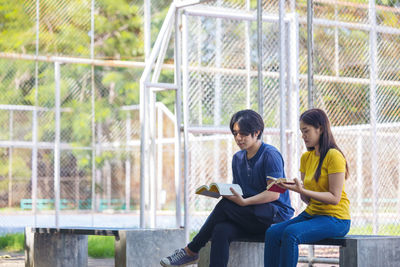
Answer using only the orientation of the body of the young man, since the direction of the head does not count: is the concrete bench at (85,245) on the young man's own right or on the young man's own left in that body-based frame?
on the young man's own right

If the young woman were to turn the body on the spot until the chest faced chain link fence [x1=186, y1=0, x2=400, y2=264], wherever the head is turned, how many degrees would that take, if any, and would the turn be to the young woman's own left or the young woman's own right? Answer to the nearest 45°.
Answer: approximately 135° to the young woman's own right

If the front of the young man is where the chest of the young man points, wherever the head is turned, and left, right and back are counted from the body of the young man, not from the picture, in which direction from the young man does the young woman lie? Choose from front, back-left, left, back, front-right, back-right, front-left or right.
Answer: left

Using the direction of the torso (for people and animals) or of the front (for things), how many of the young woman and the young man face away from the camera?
0

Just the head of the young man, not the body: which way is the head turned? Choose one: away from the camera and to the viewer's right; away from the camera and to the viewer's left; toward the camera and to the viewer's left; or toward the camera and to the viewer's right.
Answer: toward the camera and to the viewer's left

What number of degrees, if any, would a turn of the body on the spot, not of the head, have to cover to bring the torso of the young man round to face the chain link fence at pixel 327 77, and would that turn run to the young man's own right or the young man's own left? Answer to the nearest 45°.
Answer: approximately 135° to the young man's own right

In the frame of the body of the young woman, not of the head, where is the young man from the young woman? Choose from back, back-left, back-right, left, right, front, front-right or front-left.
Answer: right

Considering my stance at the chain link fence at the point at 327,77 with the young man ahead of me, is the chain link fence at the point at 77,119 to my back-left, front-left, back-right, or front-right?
back-right

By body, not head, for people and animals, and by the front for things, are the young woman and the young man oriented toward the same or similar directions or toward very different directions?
same or similar directions

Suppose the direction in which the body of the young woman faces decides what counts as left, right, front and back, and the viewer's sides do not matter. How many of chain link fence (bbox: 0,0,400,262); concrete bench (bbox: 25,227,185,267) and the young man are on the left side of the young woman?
0

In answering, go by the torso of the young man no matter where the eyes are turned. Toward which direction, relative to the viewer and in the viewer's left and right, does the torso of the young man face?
facing the viewer and to the left of the viewer
